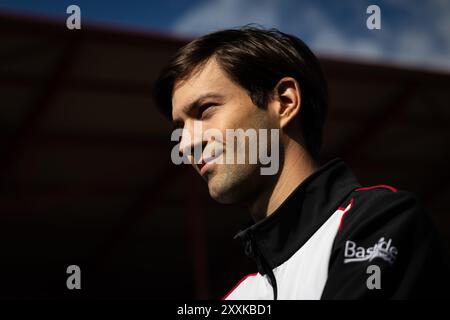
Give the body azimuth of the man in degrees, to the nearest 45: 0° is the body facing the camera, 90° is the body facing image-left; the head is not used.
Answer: approximately 45°
